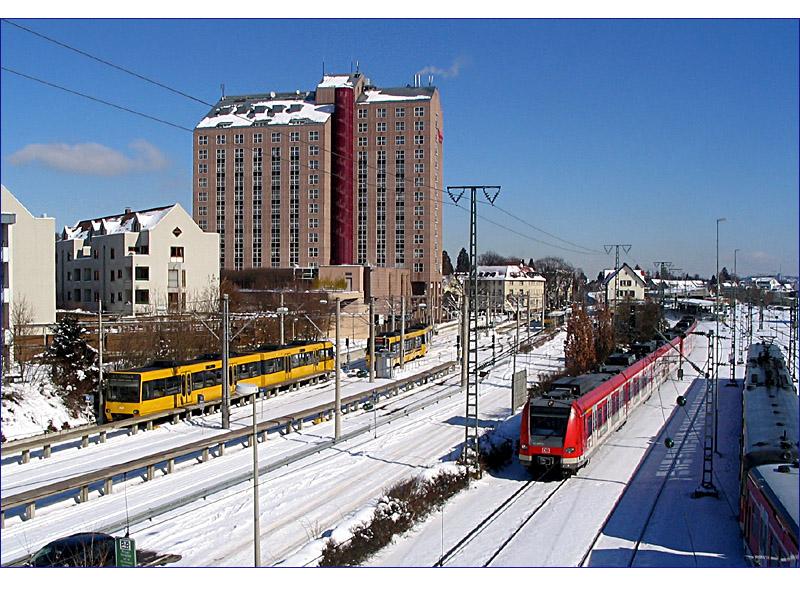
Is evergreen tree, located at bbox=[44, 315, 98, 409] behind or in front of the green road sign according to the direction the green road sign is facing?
behind

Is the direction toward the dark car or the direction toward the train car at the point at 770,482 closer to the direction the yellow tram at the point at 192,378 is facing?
the dark car

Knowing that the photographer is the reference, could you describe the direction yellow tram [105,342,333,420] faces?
facing the viewer and to the left of the viewer

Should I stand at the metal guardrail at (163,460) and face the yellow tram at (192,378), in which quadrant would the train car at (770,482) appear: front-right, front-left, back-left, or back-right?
back-right

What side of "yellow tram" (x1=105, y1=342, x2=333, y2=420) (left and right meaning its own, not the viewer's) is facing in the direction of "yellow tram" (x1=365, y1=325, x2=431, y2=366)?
back

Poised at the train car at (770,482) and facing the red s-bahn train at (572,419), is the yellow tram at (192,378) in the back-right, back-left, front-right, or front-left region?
front-left

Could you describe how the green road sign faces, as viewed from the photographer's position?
facing the viewer

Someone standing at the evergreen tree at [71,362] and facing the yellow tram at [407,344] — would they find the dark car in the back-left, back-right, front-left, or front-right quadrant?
back-right

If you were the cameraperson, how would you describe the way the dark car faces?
facing to the left of the viewer

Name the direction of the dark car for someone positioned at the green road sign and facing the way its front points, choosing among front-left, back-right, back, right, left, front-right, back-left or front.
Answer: back-right

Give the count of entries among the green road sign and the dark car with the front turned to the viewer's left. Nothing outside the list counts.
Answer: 1

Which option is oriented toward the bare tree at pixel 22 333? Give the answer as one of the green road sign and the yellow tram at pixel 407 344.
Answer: the yellow tram

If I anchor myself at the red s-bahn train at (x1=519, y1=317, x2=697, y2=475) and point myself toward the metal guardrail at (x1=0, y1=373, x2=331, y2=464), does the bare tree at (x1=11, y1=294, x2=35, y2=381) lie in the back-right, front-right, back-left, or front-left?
front-right
